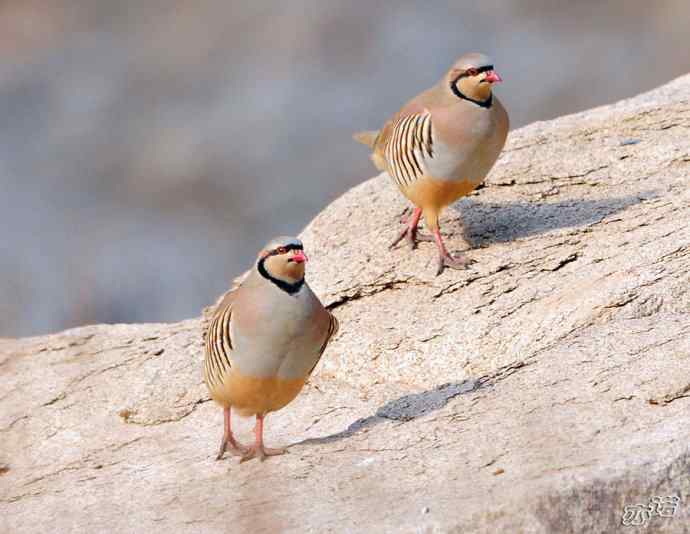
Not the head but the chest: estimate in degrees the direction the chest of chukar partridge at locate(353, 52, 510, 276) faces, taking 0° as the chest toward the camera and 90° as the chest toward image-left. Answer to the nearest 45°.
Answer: approximately 315°

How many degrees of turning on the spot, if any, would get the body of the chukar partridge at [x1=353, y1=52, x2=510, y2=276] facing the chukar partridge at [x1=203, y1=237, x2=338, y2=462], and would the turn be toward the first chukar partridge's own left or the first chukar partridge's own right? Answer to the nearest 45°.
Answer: approximately 90° to the first chukar partridge's own right

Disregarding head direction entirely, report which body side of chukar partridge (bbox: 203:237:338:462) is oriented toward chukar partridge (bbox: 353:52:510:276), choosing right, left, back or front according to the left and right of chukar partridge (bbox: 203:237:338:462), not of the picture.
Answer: left
